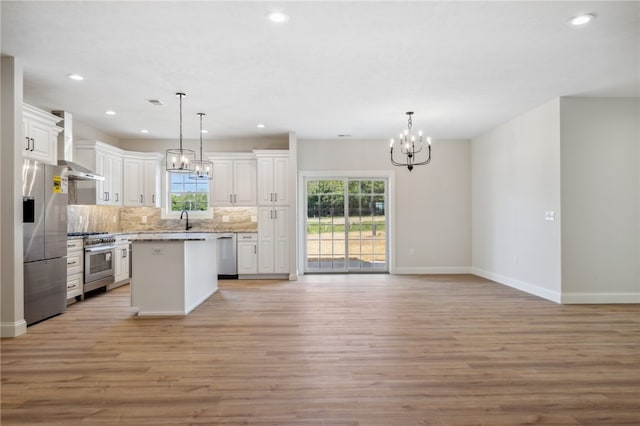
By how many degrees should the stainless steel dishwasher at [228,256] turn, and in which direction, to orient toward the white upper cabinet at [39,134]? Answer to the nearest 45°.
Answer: approximately 45° to its right

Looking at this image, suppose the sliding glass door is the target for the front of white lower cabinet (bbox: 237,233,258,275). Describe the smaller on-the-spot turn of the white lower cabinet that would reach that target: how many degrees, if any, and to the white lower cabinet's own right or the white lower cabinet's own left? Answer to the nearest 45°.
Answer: approximately 90° to the white lower cabinet's own left

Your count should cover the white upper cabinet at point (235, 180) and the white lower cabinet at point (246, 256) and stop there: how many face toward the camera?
2

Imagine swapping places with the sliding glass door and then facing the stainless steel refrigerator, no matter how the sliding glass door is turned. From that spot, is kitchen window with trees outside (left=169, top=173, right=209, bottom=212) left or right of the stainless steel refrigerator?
right

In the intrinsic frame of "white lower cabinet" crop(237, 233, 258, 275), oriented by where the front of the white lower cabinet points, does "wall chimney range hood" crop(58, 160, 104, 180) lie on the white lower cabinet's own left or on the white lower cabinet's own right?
on the white lower cabinet's own right

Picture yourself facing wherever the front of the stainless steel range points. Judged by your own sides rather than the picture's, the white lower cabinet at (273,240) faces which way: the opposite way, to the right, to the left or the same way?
to the right

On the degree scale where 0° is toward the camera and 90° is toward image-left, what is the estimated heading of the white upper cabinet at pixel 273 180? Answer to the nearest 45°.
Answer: approximately 0°

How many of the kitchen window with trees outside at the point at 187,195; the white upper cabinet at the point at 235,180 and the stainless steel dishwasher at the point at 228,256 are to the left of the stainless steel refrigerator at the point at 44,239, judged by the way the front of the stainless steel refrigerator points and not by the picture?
3

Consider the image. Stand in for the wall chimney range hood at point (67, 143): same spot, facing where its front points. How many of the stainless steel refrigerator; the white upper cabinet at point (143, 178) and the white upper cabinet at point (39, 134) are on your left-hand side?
1

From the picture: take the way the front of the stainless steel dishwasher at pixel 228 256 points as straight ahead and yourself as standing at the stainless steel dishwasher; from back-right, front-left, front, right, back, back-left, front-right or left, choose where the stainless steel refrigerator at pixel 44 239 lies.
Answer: front-right

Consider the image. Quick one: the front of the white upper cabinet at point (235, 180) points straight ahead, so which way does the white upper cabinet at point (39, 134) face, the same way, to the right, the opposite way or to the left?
to the left
